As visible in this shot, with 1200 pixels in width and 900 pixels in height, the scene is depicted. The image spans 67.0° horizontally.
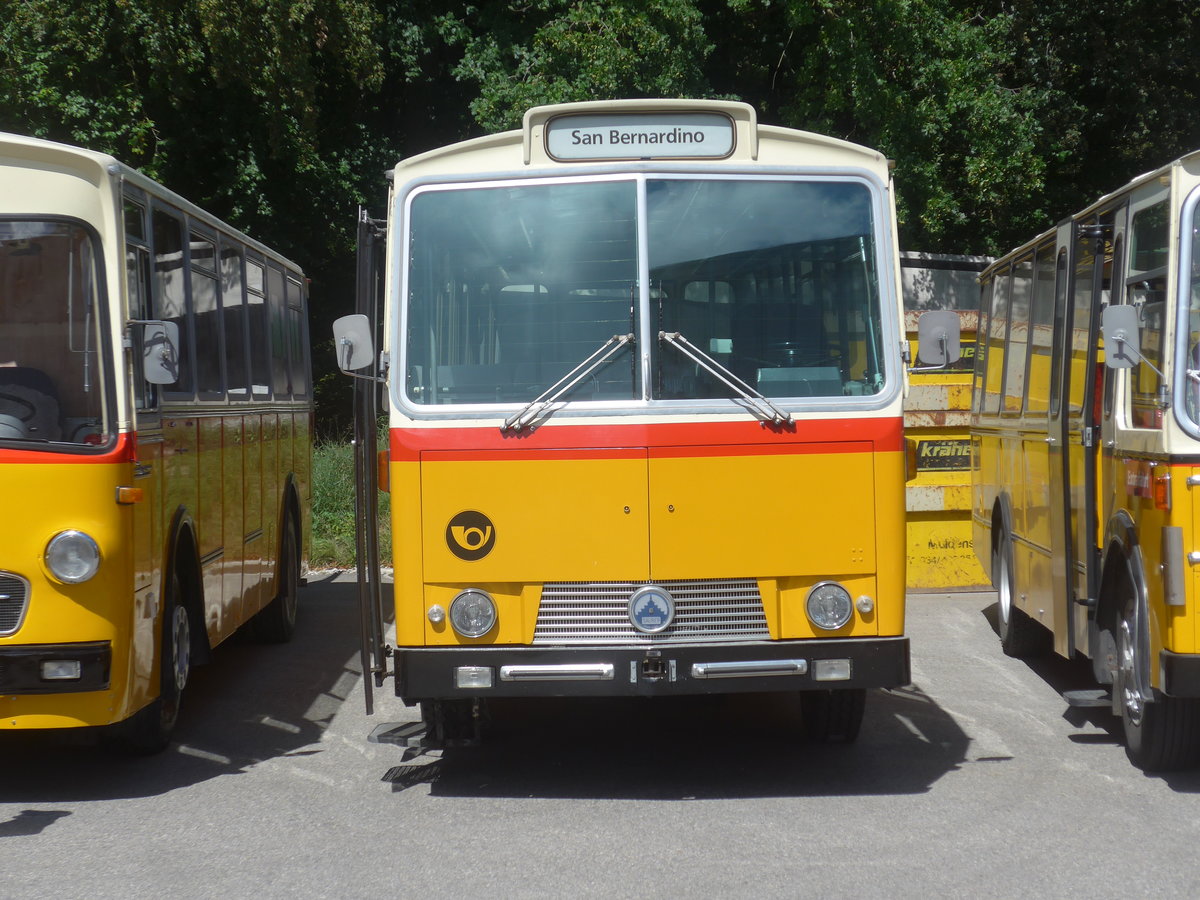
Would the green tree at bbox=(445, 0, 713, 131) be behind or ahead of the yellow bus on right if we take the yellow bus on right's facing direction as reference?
behind

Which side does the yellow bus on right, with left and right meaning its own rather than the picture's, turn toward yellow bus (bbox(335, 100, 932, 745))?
right

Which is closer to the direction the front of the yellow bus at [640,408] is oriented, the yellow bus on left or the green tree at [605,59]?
the yellow bus on left

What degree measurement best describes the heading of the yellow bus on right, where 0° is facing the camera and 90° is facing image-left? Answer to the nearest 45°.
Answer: approximately 315°

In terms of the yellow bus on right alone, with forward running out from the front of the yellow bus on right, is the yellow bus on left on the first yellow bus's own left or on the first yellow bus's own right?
on the first yellow bus's own right

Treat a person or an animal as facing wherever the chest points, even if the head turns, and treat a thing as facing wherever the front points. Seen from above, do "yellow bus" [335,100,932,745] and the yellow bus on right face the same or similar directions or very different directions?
same or similar directions

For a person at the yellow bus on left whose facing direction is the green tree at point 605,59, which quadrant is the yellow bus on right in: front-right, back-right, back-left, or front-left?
front-right

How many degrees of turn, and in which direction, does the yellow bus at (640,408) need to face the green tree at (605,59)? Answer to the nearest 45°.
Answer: approximately 180°

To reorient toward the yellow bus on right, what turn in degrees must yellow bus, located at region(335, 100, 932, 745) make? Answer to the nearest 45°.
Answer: approximately 90° to its left

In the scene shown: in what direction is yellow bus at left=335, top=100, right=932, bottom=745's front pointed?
toward the camera

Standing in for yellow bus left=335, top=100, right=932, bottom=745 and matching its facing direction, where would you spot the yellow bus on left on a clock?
The yellow bus on left is roughly at 3 o'clock from the yellow bus.

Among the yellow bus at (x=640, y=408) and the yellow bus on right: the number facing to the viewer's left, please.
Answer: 0
